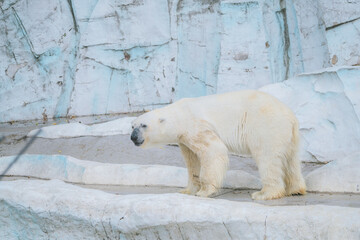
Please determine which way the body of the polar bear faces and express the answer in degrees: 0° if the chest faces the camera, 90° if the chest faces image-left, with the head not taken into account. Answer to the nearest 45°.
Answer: approximately 90°

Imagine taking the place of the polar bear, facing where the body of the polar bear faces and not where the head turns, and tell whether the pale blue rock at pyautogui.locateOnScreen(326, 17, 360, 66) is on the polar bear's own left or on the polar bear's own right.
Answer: on the polar bear's own right

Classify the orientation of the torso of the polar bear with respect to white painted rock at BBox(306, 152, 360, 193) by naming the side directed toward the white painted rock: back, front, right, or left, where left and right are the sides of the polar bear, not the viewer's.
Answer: back
